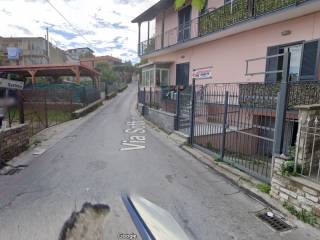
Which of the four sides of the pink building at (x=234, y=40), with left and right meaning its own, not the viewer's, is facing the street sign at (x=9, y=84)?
front

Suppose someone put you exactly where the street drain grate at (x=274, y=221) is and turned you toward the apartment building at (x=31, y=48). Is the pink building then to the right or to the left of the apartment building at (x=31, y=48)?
right

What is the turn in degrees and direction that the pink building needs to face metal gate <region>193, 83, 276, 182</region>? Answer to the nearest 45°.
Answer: approximately 45° to its left

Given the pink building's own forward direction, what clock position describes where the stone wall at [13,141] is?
The stone wall is roughly at 12 o'clock from the pink building.

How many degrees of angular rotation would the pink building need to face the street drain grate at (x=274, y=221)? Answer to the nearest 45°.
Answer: approximately 45° to its left

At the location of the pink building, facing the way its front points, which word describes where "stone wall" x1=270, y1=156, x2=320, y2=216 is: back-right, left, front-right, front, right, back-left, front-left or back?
front-left

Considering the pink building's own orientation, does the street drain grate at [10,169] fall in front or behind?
in front

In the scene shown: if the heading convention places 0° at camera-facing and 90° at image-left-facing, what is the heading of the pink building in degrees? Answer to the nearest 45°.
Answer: approximately 45°

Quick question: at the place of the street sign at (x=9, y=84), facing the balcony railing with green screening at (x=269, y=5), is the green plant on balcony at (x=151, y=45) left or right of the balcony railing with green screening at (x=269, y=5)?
left
